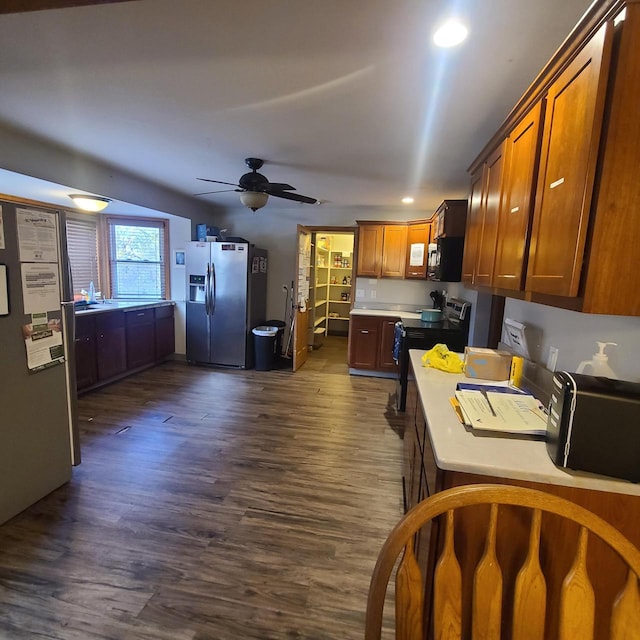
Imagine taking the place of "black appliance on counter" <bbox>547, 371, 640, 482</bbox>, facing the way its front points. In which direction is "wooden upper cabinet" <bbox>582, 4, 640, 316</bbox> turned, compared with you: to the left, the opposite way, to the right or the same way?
the same way

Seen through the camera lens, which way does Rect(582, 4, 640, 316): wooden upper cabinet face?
facing to the left of the viewer

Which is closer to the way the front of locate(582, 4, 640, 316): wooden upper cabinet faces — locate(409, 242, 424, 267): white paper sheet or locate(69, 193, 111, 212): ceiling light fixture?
the ceiling light fixture

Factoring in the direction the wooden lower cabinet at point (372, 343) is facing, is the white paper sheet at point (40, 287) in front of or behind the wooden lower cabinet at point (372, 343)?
in front

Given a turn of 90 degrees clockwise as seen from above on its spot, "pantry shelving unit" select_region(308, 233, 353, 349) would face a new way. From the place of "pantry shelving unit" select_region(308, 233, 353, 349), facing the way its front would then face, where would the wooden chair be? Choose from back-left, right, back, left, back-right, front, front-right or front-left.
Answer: left

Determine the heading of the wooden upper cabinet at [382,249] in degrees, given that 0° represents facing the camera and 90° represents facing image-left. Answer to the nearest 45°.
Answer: approximately 0°

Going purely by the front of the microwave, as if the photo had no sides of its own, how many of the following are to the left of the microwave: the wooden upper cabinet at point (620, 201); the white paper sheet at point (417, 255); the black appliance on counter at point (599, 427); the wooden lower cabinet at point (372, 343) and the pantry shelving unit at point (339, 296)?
2

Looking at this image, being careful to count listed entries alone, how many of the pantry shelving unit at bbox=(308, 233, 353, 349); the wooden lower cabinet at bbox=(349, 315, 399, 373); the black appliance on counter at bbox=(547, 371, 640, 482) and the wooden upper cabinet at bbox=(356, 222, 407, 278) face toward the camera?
3

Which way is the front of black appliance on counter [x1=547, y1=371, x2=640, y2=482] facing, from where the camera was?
facing to the left of the viewer

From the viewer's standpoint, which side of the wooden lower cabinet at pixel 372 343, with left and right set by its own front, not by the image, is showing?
front

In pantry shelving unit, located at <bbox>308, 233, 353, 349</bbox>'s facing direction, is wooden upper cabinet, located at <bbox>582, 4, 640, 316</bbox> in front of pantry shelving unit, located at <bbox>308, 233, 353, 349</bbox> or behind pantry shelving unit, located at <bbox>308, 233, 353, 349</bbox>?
in front

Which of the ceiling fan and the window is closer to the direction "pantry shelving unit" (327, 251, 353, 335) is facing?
the ceiling fan
